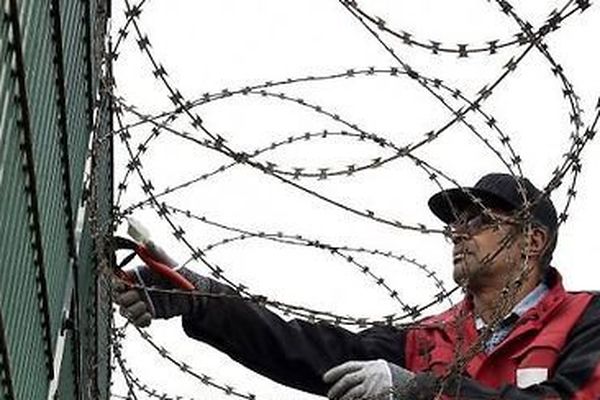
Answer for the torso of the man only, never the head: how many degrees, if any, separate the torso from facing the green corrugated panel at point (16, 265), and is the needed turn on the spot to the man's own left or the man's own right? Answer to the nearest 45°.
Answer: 0° — they already face it

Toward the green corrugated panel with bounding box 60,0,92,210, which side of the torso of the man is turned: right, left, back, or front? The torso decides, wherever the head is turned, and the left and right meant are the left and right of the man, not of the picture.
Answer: front

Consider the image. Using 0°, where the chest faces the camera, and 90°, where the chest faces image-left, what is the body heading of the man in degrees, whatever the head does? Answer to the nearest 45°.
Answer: approximately 45°

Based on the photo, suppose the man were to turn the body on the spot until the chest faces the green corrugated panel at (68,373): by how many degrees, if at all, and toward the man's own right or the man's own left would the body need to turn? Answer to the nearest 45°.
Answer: approximately 45° to the man's own right

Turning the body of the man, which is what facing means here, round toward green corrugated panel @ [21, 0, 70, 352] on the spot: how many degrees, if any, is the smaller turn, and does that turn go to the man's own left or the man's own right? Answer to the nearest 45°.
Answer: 0° — they already face it
